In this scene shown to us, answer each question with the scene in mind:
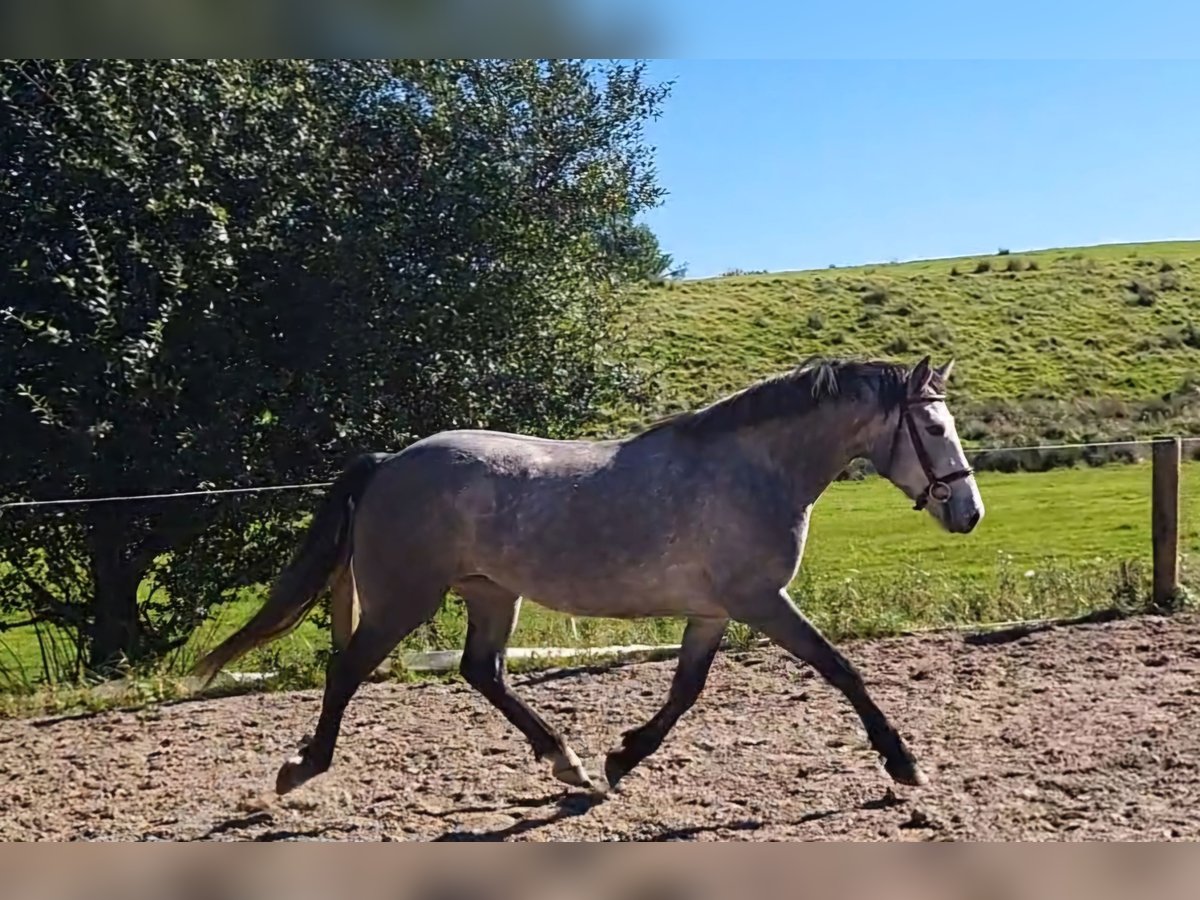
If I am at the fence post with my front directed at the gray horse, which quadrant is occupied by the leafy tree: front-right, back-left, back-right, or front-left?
front-right

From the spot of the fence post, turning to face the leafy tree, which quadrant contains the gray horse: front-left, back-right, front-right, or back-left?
front-left

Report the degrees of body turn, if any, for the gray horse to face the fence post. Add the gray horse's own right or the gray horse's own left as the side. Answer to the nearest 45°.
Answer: approximately 45° to the gray horse's own left

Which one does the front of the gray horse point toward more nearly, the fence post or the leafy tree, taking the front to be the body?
the fence post

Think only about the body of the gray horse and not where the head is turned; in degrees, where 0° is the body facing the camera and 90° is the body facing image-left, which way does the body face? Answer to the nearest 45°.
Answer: approximately 270°

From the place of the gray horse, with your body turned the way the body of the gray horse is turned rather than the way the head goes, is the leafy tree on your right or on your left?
on your left
